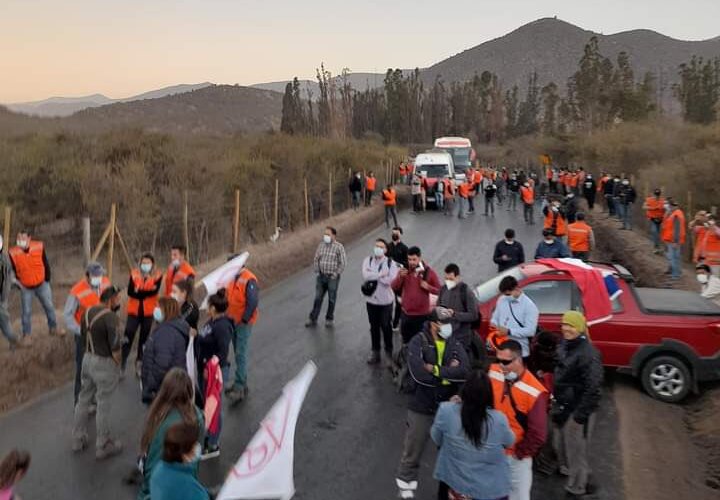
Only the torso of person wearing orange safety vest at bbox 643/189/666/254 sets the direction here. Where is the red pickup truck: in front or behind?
in front

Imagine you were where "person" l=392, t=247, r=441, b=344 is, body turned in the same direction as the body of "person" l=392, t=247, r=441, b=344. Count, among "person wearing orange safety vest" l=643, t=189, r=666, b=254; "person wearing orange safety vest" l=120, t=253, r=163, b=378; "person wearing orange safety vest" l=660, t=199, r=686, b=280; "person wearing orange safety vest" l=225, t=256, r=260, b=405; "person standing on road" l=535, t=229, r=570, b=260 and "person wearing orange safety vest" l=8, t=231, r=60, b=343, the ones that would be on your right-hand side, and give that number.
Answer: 3

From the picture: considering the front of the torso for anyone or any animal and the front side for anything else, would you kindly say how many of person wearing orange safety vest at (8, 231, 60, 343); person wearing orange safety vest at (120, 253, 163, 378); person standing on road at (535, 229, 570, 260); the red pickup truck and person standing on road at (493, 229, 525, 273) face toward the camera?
4

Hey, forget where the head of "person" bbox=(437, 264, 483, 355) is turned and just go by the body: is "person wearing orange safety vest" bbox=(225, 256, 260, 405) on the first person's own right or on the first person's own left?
on the first person's own right

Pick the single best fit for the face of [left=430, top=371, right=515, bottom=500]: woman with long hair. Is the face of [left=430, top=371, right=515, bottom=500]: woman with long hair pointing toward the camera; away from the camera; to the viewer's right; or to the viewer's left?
away from the camera

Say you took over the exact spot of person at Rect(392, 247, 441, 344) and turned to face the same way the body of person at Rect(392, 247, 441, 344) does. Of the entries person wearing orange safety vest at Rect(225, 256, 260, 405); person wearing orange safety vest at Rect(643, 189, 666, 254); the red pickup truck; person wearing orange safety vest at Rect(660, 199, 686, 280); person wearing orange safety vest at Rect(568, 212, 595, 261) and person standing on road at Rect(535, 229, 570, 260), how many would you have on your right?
1

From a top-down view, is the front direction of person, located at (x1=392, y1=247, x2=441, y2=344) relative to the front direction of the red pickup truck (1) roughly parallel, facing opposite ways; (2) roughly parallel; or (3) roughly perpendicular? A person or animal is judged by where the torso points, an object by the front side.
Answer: roughly perpendicular

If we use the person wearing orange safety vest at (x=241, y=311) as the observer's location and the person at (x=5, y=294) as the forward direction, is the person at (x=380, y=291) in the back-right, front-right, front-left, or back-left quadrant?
back-right

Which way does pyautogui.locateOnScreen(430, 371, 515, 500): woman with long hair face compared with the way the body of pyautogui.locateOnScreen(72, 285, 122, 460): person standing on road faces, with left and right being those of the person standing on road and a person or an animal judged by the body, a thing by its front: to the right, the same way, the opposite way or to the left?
the same way

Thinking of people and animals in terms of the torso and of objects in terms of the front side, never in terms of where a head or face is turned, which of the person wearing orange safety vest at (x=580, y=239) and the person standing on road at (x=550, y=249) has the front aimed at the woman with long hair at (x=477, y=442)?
the person standing on road

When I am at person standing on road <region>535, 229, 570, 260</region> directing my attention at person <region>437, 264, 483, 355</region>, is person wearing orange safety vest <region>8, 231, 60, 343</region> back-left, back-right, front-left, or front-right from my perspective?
front-right

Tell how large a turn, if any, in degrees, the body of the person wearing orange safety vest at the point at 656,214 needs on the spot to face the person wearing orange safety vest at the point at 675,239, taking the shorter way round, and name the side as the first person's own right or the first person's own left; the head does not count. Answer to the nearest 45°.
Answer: approximately 45° to the first person's own left

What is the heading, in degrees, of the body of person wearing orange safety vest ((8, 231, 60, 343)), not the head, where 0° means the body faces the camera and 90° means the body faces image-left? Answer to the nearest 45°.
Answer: approximately 0°

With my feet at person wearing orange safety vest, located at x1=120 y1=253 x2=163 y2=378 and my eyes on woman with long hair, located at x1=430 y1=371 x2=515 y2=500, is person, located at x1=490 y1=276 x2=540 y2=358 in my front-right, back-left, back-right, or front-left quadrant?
front-left

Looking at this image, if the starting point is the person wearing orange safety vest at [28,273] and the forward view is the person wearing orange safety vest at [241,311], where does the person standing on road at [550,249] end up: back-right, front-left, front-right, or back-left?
front-left

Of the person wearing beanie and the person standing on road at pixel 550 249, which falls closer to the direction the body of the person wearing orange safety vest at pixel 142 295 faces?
the person wearing beanie

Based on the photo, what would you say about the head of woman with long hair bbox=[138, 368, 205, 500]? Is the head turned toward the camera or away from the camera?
away from the camera

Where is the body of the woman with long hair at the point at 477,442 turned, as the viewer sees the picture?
away from the camera

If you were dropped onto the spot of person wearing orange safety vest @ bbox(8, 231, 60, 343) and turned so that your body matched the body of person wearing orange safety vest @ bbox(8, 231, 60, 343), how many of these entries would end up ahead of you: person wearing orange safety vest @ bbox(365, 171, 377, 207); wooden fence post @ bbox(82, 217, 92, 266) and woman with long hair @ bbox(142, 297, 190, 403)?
1

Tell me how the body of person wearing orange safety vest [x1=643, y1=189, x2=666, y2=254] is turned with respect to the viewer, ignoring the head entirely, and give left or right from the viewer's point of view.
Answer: facing the viewer and to the left of the viewer
